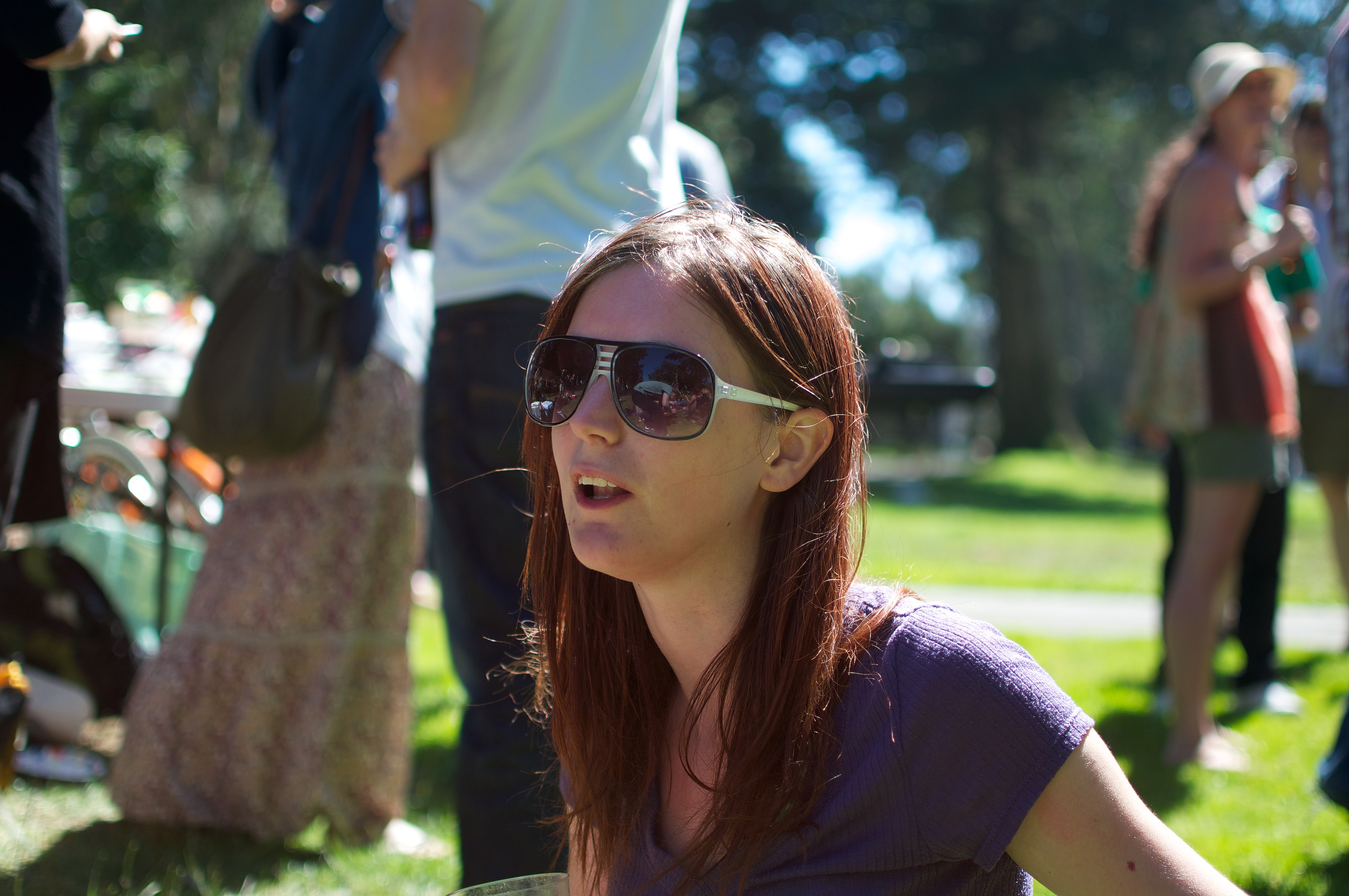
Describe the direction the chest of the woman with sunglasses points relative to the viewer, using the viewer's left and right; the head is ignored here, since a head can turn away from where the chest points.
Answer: facing the viewer and to the left of the viewer

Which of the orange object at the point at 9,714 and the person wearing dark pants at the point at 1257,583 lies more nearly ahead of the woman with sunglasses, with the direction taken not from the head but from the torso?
the orange object

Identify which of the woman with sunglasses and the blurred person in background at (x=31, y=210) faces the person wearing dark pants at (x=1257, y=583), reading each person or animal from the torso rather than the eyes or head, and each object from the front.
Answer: the blurred person in background

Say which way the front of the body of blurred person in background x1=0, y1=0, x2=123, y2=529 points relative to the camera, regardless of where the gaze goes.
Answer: to the viewer's right

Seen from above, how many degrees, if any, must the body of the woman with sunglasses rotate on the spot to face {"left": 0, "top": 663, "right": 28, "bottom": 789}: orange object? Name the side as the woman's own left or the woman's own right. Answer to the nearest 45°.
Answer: approximately 90° to the woman's own right

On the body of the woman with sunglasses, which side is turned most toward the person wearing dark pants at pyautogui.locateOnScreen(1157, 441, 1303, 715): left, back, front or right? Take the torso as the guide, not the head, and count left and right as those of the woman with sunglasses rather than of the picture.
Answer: back

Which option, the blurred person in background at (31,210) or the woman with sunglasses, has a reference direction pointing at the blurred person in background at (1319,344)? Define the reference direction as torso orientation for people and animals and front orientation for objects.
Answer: the blurred person in background at (31,210)

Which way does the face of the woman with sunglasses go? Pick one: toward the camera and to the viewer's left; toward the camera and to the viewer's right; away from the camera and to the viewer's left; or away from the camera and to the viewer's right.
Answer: toward the camera and to the viewer's left

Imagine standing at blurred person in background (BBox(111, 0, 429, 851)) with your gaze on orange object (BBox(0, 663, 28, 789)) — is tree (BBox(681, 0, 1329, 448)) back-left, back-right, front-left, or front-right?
back-right

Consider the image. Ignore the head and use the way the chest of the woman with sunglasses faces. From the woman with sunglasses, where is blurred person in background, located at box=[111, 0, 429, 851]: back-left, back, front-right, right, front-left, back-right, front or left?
right

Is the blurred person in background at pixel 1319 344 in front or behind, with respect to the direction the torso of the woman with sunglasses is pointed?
behind

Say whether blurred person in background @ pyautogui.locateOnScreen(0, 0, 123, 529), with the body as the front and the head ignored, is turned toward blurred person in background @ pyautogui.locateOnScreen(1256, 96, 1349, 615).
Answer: yes

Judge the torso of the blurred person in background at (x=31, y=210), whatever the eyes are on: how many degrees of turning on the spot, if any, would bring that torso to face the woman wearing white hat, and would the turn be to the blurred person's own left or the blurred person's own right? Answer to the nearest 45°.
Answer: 0° — they already face them
